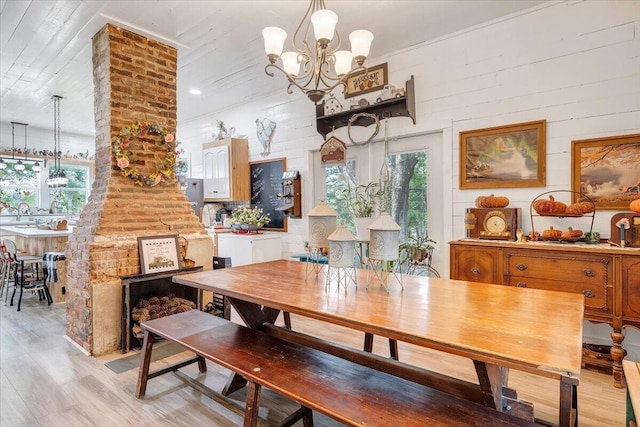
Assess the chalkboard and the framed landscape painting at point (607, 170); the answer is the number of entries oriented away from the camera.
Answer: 0

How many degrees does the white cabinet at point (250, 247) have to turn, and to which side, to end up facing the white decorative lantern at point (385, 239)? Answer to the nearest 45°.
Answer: approximately 45° to its left

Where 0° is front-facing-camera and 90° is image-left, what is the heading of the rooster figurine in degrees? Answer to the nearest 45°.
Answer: approximately 45°

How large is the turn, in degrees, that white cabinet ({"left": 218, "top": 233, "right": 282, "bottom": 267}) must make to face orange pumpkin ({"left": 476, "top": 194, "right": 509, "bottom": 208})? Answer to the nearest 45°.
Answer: approximately 90° to its left

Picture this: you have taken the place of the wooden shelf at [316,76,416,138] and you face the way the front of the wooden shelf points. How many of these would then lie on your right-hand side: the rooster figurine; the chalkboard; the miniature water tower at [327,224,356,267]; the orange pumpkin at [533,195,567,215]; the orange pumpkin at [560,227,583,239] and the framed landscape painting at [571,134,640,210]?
2

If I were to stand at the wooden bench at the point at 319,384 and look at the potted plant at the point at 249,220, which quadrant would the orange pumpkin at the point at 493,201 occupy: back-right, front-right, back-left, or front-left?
front-right

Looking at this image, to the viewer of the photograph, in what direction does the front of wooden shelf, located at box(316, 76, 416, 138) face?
facing the viewer and to the left of the viewer

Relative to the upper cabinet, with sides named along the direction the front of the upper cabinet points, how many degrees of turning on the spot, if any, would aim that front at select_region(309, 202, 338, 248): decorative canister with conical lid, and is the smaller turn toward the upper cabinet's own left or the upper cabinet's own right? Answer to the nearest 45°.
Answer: approximately 45° to the upper cabinet's own left

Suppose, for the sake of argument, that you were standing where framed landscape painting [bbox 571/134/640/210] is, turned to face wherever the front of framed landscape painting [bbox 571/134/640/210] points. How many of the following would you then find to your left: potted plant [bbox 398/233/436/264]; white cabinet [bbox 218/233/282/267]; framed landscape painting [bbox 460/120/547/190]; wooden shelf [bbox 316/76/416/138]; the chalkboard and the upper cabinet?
0

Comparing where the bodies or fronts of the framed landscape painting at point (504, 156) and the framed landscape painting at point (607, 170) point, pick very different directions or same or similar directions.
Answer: same or similar directions

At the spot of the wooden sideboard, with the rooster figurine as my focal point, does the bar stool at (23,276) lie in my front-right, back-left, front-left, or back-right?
front-left

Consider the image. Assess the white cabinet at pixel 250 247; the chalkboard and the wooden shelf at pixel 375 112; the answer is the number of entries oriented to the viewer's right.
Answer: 0

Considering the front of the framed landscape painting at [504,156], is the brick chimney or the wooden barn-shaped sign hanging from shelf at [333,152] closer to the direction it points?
the brick chimney

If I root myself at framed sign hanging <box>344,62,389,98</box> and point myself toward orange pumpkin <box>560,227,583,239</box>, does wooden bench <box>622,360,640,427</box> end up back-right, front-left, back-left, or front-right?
front-right

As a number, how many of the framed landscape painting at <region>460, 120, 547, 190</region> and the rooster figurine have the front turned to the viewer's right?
0

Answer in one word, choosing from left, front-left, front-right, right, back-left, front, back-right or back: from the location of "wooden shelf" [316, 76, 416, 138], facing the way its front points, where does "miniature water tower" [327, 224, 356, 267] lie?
front-left

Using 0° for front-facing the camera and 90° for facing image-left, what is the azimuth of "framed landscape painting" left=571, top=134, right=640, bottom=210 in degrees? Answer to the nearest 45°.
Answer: approximately 45°

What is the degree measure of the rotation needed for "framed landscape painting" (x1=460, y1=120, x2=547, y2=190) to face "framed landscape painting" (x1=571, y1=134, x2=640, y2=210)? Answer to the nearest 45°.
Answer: approximately 135° to its left
